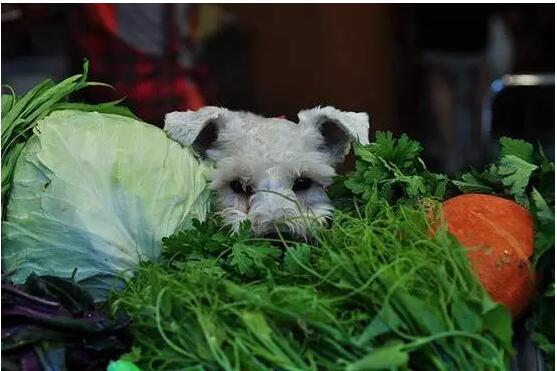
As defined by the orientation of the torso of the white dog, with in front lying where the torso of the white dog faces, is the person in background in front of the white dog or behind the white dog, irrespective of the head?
behind

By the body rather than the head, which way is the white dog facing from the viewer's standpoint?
toward the camera
